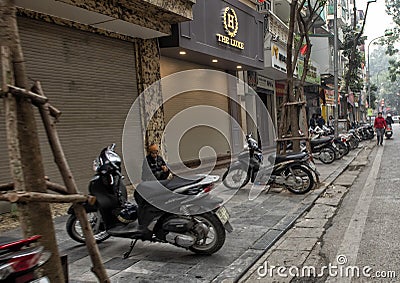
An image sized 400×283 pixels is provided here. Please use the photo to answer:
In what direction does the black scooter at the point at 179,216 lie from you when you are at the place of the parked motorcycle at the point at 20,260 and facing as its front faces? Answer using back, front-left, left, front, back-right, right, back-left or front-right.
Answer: back-right

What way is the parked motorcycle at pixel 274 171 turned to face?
to the viewer's left

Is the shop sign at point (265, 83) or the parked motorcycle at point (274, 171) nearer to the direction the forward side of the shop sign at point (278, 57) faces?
the parked motorcycle

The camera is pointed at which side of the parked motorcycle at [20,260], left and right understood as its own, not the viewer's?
left
